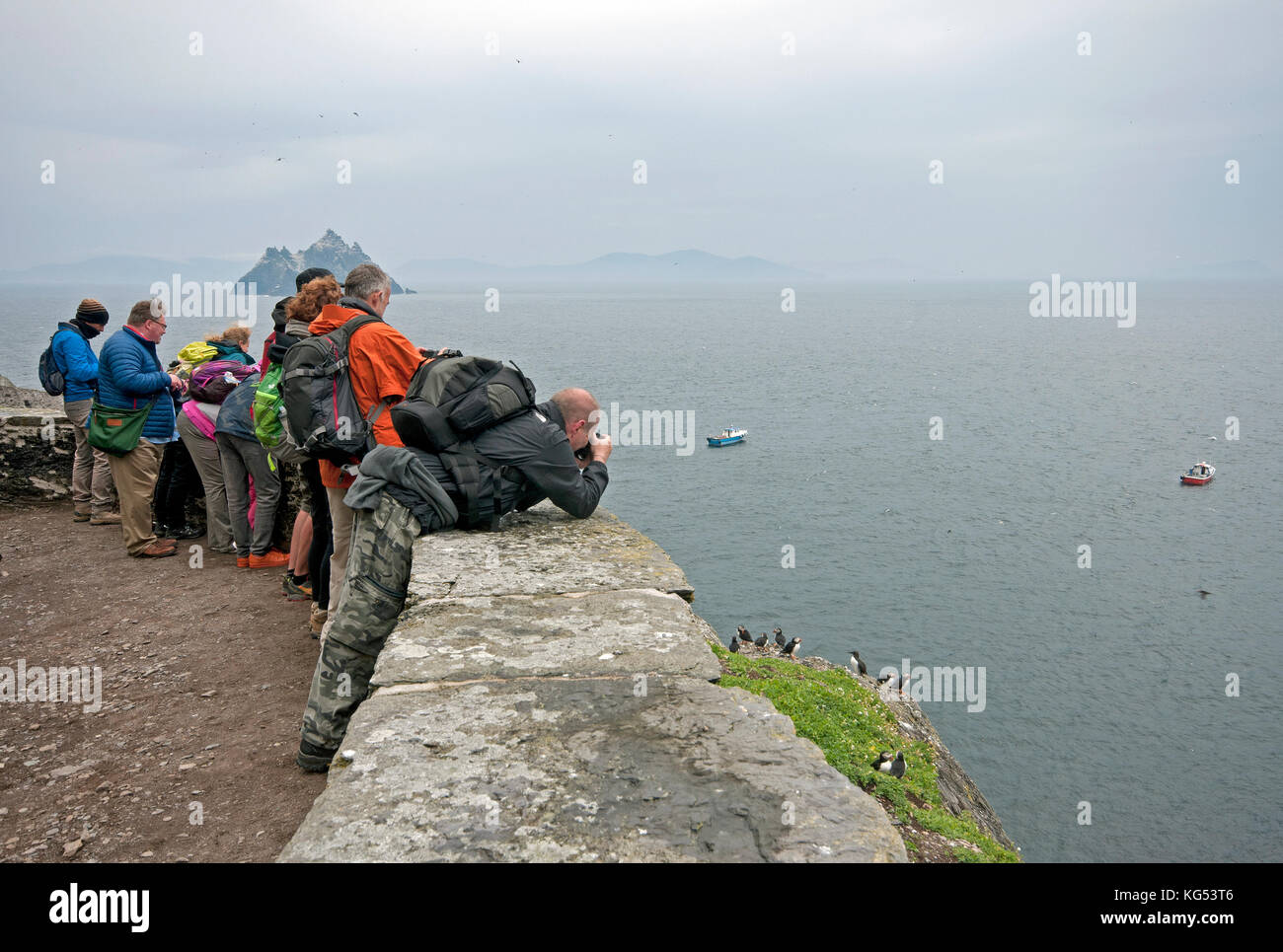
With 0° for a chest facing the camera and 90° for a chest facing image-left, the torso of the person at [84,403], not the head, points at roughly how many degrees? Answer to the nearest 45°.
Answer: approximately 270°

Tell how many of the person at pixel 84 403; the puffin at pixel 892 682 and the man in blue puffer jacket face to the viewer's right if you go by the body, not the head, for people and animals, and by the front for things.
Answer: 2

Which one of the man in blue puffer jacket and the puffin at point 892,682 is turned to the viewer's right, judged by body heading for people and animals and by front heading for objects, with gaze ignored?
the man in blue puffer jacket

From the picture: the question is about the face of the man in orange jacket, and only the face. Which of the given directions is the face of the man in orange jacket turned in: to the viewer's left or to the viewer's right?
to the viewer's right

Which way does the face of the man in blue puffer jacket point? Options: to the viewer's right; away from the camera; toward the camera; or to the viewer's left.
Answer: to the viewer's right

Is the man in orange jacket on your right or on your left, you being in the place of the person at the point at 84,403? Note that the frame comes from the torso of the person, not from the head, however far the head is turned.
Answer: on your right

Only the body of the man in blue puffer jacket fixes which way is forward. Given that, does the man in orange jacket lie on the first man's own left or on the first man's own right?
on the first man's own right

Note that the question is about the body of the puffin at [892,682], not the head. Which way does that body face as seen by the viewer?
to the viewer's left

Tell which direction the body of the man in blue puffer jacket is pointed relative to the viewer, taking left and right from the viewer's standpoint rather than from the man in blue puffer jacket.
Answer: facing to the right of the viewer
